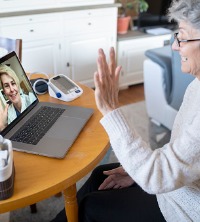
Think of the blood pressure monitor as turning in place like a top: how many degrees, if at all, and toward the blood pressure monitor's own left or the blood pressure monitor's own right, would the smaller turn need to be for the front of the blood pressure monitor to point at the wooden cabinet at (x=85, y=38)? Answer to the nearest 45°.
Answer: approximately 135° to the blood pressure monitor's own left

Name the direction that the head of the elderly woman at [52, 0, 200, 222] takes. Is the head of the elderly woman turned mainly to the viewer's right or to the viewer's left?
to the viewer's left

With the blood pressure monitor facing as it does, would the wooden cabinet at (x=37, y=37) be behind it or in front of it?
behind

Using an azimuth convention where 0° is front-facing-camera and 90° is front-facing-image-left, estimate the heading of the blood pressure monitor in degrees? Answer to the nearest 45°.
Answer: approximately 315°

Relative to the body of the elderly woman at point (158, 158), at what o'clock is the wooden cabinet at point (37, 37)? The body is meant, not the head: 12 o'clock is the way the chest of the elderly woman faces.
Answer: The wooden cabinet is roughly at 2 o'clock from the elderly woman.

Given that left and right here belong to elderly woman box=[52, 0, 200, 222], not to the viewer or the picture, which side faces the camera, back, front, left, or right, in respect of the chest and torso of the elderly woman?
left

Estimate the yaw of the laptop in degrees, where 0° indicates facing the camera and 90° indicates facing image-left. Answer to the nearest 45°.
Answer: approximately 315°
